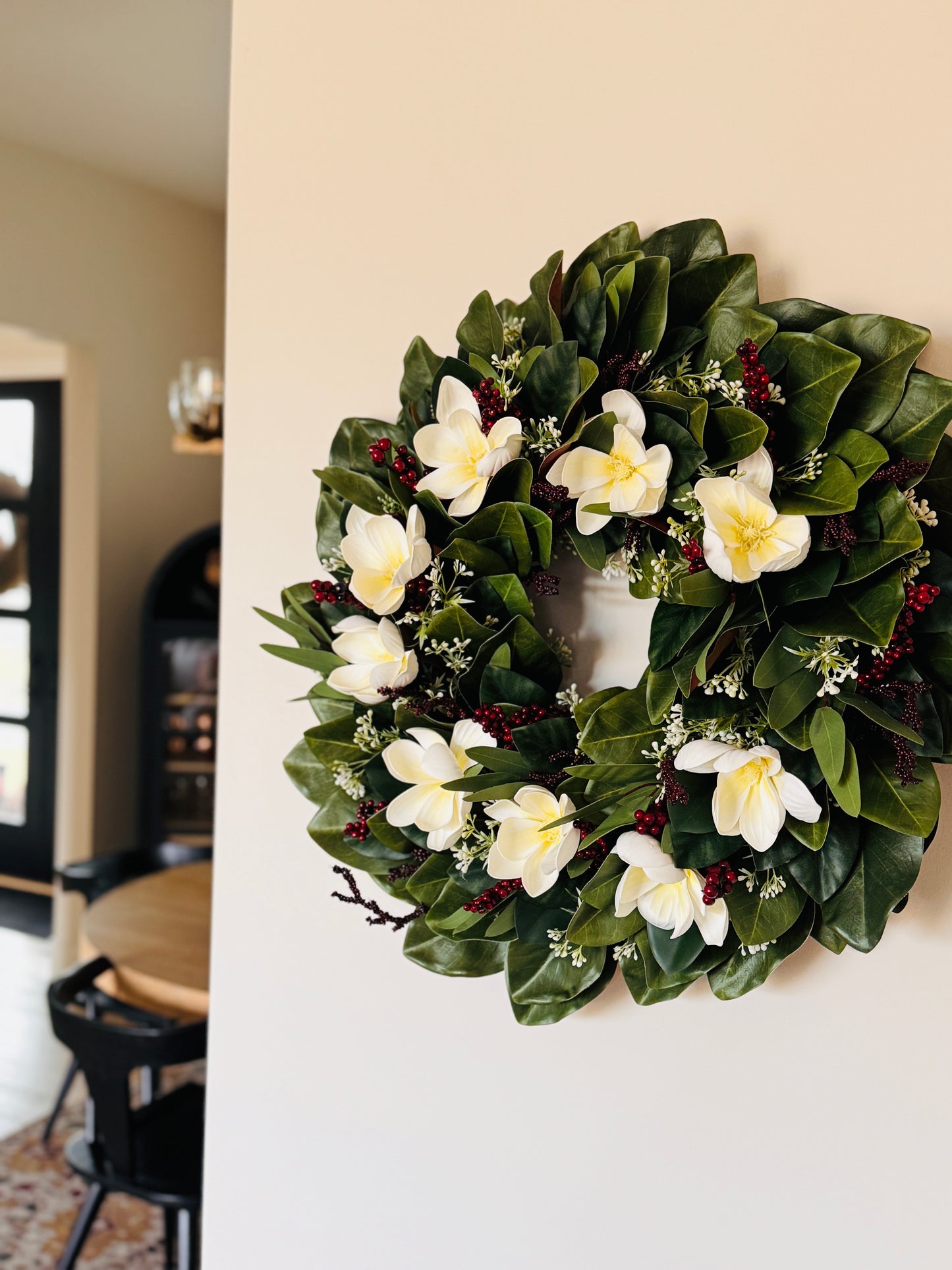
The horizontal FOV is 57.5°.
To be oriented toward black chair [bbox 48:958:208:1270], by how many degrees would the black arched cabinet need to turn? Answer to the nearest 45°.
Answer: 0° — it already faces it

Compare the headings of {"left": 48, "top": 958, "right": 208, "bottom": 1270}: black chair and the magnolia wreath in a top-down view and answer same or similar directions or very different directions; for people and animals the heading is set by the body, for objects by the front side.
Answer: very different directions

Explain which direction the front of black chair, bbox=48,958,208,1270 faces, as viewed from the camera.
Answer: facing away from the viewer and to the right of the viewer
